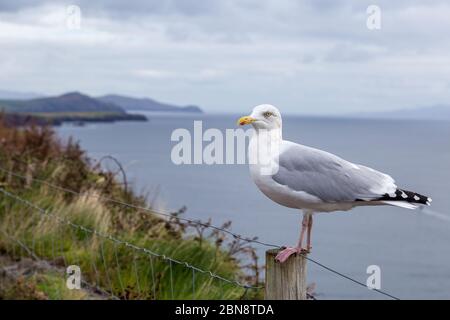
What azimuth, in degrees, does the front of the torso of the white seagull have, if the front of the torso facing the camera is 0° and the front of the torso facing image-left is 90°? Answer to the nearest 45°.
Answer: approximately 90°
